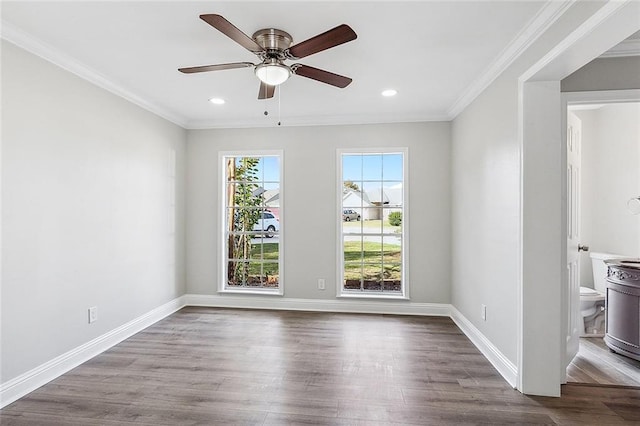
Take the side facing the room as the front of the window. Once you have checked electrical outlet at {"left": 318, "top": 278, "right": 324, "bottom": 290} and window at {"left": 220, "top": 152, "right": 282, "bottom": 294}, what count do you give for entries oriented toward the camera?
2

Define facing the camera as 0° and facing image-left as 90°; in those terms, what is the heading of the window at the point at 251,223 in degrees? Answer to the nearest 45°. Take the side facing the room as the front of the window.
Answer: approximately 0°

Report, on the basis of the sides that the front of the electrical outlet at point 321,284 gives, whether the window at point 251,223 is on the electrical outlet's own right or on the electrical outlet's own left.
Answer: on the electrical outlet's own right

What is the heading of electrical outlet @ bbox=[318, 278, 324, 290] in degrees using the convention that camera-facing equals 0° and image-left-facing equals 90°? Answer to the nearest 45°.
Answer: approximately 0°

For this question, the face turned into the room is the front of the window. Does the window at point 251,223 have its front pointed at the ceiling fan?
yes

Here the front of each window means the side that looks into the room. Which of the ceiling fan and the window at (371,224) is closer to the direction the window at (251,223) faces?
the ceiling fan
